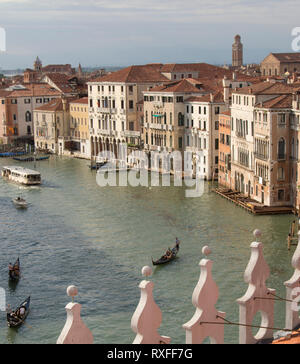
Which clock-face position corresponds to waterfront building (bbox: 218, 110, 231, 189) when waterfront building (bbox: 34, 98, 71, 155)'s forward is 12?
waterfront building (bbox: 218, 110, 231, 189) is roughly at 10 o'clock from waterfront building (bbox: 34, 98, 71, 155).

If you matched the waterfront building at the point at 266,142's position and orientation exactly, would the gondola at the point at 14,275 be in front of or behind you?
in front

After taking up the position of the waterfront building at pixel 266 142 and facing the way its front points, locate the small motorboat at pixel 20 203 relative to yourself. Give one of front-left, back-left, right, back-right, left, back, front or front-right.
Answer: front-right

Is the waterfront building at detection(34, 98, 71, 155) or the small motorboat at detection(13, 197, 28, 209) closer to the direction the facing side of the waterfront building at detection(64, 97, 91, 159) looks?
the small motorboat

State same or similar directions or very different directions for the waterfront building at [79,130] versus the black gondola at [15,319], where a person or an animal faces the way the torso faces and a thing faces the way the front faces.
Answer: very different directions

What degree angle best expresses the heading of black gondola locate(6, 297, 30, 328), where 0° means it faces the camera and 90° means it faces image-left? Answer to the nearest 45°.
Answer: approximately 225°

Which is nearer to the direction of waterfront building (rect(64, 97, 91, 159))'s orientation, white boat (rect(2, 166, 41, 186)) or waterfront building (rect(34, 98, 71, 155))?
the white boat

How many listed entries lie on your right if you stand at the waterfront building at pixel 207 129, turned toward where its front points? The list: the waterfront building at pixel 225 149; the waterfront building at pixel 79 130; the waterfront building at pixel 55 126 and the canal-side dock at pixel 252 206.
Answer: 2

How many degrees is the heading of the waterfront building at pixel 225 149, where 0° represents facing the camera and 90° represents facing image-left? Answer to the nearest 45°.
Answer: approximately 45°

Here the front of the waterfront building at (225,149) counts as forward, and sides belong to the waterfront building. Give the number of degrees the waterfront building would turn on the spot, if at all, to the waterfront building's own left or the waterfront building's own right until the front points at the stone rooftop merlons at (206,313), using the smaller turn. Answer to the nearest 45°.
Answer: approximately 45° to the waterfront building's own left

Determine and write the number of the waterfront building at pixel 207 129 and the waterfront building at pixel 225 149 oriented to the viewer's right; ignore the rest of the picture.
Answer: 0
